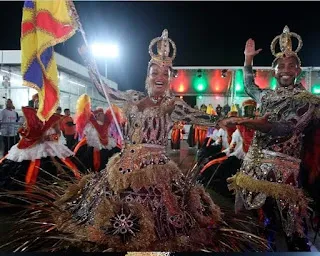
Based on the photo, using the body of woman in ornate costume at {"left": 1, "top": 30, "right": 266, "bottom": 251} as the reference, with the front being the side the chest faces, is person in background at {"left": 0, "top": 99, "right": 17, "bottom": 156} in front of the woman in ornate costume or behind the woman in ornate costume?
behind

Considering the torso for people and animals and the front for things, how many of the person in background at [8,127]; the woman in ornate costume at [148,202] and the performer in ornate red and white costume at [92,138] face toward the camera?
3

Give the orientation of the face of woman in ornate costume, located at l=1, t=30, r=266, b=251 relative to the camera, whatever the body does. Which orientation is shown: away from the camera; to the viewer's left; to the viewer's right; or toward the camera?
toward the camera

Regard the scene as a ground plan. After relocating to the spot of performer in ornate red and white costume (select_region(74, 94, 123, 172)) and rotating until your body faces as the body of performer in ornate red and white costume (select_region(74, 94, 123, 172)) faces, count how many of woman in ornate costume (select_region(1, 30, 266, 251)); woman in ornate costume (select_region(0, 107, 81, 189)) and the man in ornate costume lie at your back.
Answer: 0

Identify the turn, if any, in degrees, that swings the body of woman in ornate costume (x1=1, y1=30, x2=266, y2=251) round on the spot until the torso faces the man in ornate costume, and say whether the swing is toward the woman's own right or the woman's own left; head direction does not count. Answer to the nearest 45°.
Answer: approximately 90° to the woman's own left

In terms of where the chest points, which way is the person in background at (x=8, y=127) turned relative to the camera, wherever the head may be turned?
toward the camera

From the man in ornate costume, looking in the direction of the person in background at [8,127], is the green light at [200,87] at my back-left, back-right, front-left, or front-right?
front-right

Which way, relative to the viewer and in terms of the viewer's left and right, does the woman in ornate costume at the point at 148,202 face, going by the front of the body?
facing the viewer

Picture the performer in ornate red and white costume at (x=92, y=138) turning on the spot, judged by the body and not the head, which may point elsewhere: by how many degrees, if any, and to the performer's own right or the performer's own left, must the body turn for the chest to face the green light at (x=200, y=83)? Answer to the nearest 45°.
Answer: approximately 135° to the performer's own left

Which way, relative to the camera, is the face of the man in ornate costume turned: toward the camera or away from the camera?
toward the camera

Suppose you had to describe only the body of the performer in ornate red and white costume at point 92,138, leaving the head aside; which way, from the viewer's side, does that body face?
toward the camera

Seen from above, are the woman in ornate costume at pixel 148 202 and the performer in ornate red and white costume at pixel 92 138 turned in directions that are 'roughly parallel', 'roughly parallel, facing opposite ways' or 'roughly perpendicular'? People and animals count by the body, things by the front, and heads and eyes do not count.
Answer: roughly parallel

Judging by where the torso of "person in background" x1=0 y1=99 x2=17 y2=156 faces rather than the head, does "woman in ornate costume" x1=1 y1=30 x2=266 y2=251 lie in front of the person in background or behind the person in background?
in front

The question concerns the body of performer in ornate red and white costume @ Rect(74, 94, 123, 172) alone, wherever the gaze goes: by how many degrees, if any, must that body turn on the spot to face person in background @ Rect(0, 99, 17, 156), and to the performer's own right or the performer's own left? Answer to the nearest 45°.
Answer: approximately 135° to the performer's own right

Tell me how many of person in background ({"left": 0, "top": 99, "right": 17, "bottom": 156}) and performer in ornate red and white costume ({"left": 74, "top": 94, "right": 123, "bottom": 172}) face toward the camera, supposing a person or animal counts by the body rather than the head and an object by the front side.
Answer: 2

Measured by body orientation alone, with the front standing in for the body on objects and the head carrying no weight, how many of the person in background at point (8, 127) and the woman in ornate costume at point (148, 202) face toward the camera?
2
